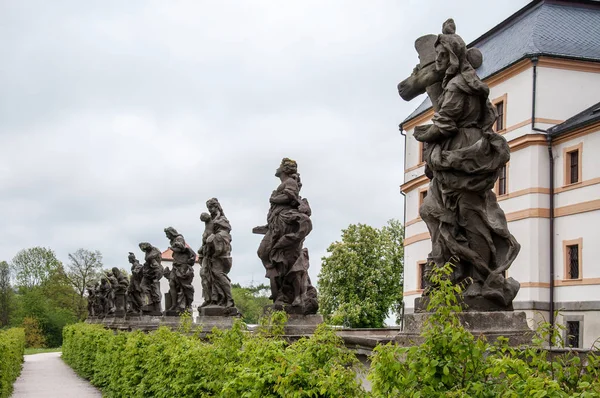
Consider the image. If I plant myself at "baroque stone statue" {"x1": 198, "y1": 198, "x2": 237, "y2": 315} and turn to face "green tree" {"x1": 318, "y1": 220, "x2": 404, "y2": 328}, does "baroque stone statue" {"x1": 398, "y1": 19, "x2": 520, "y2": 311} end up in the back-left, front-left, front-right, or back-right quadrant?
back-right

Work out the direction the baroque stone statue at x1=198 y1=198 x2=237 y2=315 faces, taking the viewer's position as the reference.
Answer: facing the viewer and to the left of the viewer

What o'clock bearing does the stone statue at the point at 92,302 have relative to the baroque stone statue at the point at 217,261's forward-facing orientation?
The stone statue is roughly at 4 o'clock from the baroque stone statue.

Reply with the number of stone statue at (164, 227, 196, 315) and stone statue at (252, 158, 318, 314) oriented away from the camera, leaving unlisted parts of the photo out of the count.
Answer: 0

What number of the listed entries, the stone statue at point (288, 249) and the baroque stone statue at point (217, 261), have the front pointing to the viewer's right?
0

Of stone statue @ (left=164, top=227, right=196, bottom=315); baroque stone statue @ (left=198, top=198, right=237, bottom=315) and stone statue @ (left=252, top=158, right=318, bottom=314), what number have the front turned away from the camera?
0

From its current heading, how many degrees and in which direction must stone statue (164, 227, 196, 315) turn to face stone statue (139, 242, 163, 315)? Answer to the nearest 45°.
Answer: approximately 135° to its right

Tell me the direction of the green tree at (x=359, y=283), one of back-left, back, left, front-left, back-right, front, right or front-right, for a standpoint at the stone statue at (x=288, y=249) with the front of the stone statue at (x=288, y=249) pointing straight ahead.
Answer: back-right

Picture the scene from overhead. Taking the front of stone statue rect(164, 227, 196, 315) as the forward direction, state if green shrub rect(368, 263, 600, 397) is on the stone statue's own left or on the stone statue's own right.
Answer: on the stone statue's own left

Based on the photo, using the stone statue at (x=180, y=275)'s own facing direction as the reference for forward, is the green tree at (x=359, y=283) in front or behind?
behind

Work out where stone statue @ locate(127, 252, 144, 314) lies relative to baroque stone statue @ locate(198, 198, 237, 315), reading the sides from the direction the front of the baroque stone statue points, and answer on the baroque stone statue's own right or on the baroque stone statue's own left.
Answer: on the baroque stone statue's own right

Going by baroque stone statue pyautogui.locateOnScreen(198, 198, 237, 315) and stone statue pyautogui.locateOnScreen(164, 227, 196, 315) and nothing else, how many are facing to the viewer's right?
0

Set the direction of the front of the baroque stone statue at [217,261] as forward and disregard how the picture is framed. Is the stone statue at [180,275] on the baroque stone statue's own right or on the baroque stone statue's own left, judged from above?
on the baroque stone statue's own right
